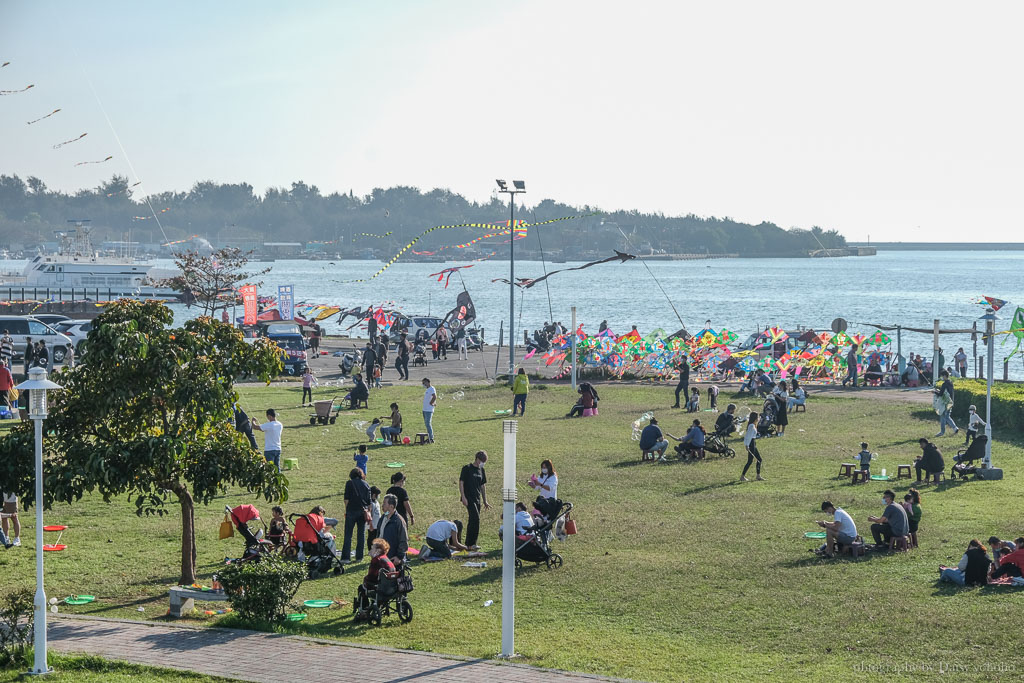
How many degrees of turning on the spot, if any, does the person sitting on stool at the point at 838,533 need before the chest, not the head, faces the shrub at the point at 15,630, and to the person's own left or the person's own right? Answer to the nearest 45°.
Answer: approximately 45° to the person's own left

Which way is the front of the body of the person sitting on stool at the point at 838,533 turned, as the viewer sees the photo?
to the viewer's left

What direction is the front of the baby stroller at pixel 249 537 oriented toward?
to the viewer's right

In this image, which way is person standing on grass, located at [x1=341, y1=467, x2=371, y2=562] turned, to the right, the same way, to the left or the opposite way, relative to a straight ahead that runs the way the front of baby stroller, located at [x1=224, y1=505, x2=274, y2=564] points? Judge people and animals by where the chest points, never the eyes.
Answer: to the left

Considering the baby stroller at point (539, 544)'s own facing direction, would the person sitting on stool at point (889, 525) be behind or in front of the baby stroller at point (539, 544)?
behind

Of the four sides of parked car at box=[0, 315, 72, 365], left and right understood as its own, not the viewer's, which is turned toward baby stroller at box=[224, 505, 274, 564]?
right

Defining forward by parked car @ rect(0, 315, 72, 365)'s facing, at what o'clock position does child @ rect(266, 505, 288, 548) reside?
The child is roughly at 3 o'clock from the parked car.
